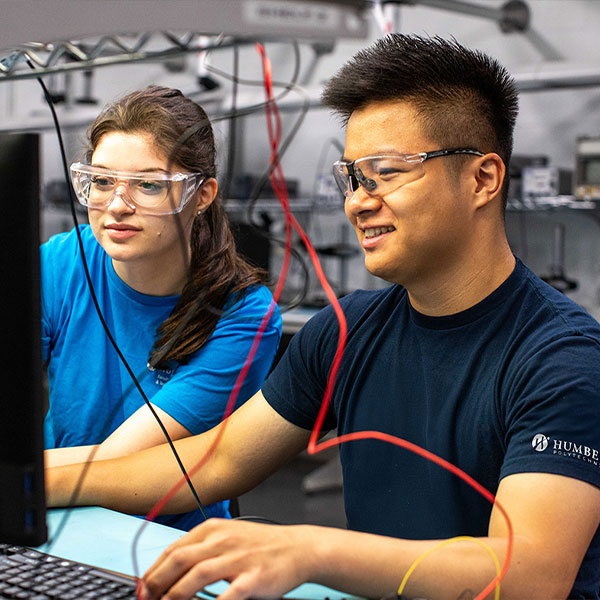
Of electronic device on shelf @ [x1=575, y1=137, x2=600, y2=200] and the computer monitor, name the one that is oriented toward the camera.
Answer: the electronic device on shelf

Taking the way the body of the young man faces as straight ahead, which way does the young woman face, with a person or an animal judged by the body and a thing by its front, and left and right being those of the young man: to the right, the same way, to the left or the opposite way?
the same way

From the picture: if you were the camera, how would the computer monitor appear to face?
facing away from the viewer and to the right of the viewer

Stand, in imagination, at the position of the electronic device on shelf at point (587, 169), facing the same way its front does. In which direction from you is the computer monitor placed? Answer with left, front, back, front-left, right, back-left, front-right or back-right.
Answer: front

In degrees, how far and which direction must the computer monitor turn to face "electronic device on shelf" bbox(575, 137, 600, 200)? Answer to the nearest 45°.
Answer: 0° — it already faces it

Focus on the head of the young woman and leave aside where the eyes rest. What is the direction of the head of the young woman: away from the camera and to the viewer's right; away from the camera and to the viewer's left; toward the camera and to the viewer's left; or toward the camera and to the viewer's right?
toward the camera and to the viewer's left

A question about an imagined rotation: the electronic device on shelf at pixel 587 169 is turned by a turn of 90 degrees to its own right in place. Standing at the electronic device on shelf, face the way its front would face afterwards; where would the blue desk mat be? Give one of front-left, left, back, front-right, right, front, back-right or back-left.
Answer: left

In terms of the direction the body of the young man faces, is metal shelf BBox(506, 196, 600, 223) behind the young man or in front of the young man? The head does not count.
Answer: behind

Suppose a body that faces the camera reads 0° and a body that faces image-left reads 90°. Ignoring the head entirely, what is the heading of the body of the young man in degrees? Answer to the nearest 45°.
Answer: approximately 45°

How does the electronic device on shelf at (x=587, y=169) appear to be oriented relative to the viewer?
toward the camera

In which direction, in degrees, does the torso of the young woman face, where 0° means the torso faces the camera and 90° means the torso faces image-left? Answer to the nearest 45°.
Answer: approximately 45°

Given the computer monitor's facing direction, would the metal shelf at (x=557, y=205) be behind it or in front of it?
in front

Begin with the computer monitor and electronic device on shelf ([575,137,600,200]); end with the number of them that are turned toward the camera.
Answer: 1

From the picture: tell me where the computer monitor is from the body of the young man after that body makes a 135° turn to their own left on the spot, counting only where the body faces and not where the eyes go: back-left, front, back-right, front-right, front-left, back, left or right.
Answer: back-right
